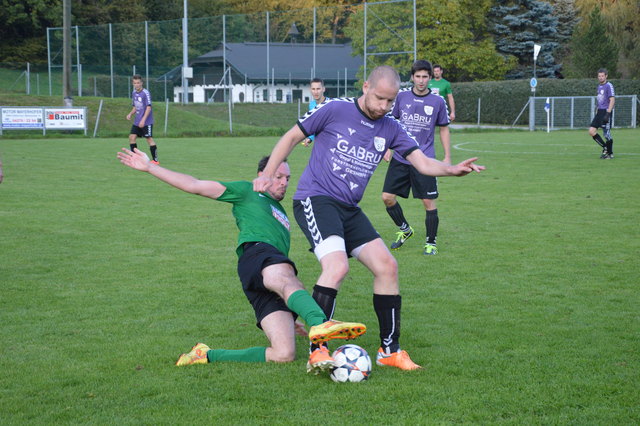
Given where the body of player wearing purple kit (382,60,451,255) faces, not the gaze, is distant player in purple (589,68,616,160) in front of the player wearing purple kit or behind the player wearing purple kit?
behind

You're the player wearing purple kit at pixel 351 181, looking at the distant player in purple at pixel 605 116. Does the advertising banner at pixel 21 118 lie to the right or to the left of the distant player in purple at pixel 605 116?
left

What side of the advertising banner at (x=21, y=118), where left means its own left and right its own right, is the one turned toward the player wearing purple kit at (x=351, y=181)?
front

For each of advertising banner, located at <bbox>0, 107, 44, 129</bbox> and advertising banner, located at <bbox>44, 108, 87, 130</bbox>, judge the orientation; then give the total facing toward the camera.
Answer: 2

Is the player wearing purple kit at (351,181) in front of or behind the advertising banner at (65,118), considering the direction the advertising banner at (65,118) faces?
in front

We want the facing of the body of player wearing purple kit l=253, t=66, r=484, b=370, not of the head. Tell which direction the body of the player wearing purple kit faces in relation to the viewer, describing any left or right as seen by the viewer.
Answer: facing the viewer and to the right of the viewer

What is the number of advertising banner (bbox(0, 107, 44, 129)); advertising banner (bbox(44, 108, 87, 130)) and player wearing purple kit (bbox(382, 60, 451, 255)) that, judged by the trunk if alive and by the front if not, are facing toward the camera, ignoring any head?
3

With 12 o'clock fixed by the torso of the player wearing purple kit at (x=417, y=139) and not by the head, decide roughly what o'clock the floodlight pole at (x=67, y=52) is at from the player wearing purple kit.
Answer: The floodlight pole is roughly at 5 o'clock from the player wearing purple kit.

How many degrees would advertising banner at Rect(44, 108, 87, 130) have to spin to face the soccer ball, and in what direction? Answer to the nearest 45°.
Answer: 0° — it already faces it
